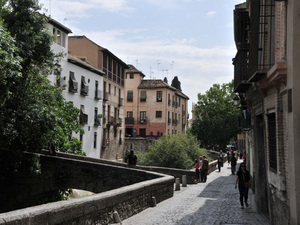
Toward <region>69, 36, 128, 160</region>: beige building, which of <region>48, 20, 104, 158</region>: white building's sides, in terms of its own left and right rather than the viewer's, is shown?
left

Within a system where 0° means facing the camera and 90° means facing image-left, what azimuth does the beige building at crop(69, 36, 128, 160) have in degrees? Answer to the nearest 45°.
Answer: approximately 315°

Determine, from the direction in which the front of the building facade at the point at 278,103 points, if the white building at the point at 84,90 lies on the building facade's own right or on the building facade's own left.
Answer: on the building facade's own right

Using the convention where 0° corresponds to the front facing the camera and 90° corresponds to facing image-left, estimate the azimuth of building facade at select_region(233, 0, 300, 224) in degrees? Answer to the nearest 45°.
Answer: approximately 90°

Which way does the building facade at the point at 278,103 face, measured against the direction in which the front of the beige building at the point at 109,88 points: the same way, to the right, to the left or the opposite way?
the opposite way

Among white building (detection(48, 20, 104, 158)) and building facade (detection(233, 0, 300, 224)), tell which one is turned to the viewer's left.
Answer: the building facade

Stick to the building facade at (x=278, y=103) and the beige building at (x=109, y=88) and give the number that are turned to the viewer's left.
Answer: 1

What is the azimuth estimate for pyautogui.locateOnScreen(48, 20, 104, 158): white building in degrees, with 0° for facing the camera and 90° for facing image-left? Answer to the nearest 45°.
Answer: approximately 315°

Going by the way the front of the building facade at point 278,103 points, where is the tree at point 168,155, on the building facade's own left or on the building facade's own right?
on the building facade's own right

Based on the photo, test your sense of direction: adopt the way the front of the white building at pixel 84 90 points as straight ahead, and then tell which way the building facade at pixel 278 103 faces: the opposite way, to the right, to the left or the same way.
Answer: the opposite way
